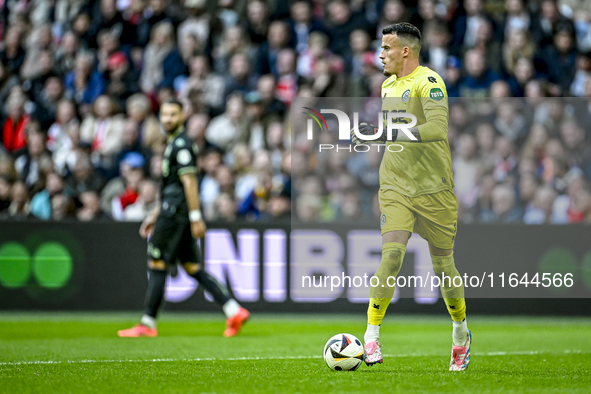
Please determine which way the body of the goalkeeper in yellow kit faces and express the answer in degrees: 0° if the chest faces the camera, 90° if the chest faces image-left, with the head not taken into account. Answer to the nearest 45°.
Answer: approximately 45°

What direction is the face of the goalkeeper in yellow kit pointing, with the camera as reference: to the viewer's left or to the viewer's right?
to the viewer's left
